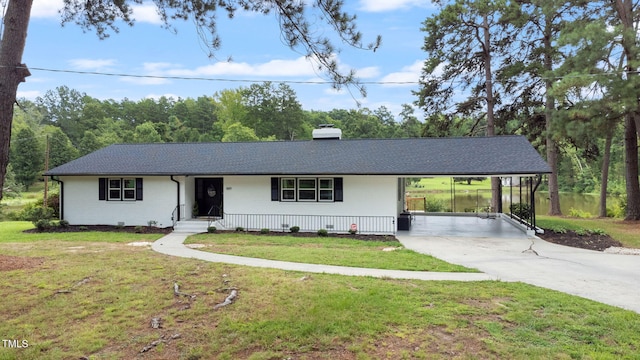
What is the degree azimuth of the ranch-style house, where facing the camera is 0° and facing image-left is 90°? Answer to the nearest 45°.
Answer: approximately 0°

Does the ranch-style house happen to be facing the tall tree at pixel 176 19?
yes

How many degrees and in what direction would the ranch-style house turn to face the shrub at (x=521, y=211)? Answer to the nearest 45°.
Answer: approximately 90° to its left

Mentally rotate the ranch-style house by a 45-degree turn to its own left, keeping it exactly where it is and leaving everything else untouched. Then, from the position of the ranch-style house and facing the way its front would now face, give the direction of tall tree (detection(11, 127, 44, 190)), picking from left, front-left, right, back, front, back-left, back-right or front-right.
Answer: back

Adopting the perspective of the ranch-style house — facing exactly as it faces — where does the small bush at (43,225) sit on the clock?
The small bush is roughly at 3 o'clock from the ranch-style house.

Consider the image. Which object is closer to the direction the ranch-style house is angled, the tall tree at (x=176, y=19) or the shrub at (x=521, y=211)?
the tall tree

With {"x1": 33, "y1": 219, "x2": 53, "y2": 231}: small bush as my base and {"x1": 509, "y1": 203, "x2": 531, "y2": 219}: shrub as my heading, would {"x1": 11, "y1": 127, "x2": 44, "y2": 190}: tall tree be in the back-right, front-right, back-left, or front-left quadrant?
back-left
